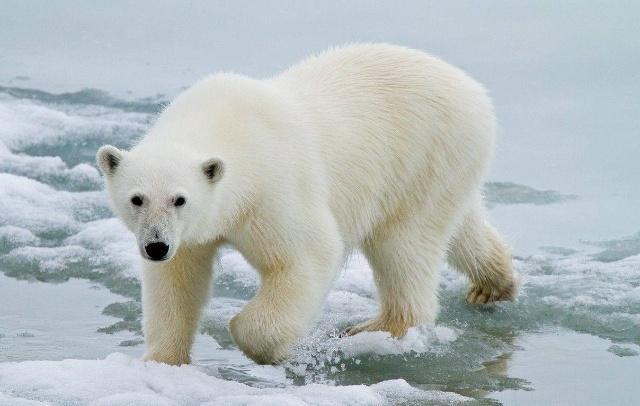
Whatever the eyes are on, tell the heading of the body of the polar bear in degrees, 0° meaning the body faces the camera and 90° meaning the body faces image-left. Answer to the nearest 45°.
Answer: approximately 45°
